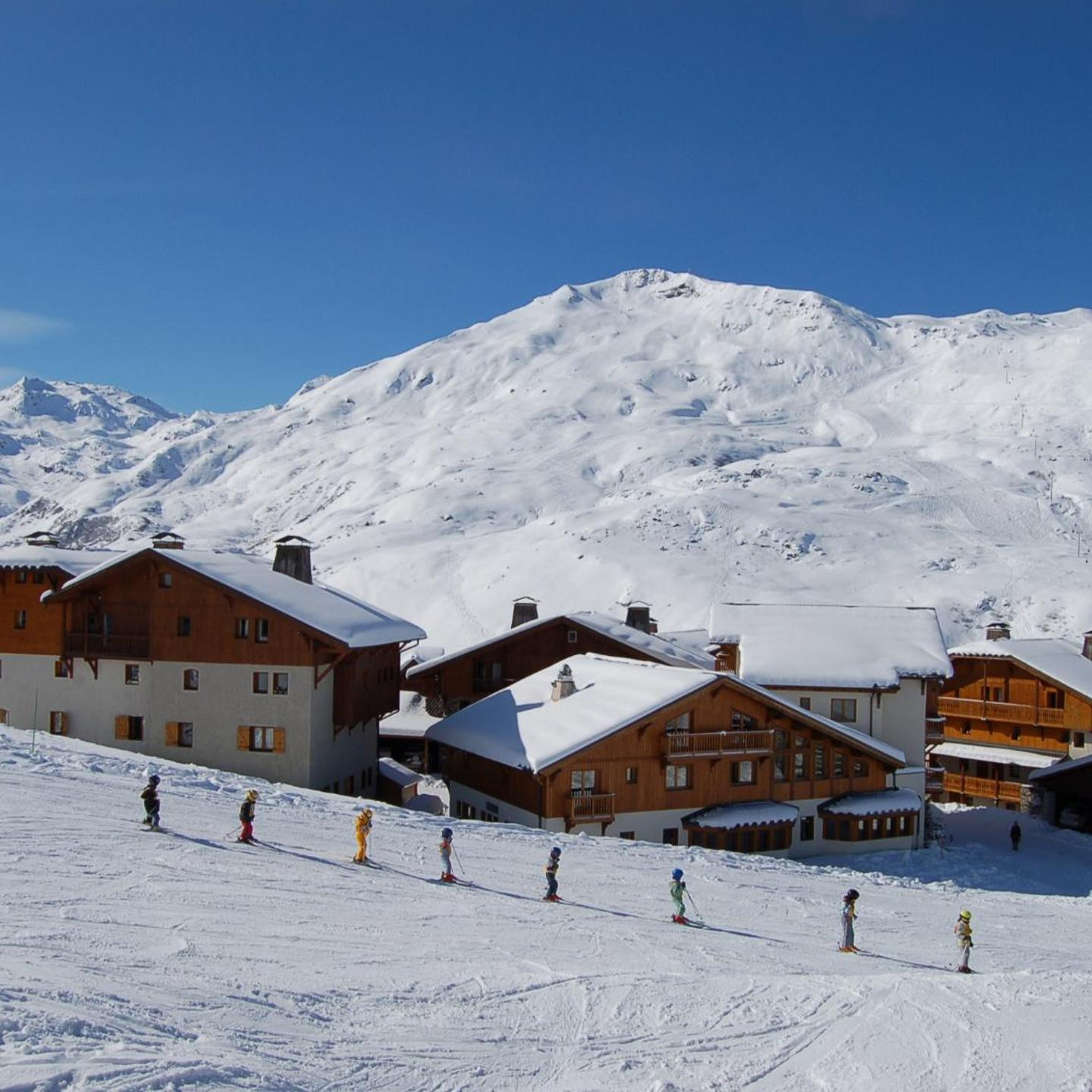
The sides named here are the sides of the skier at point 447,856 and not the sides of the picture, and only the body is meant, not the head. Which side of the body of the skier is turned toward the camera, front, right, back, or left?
right

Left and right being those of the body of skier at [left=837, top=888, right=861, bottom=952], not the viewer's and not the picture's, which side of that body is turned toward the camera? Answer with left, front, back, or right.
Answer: right

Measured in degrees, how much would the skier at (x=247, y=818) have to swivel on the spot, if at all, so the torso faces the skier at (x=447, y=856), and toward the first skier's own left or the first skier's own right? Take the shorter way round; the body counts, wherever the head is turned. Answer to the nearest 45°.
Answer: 0° — they already face them

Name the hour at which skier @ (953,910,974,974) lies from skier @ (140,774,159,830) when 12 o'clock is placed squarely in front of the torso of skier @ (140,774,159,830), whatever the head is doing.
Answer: skier @ (953,910,974,974) is roughly at 1 o'clock from skier @ (140,774,159,830).

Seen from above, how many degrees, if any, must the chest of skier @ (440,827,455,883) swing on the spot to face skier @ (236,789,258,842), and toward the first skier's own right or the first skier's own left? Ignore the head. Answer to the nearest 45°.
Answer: approximately 180°

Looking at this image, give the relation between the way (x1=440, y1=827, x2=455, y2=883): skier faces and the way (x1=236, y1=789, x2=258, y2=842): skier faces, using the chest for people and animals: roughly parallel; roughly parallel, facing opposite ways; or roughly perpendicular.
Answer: roughly parallel

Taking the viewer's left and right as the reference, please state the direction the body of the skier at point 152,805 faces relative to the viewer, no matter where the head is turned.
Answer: facing to the right of the viewer

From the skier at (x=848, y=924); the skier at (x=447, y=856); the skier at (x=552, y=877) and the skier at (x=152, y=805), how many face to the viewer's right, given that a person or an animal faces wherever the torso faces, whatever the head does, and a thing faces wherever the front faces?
4

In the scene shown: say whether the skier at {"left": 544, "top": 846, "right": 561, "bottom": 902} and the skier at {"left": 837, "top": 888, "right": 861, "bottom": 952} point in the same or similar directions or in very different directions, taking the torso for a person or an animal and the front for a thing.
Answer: same or similar directions

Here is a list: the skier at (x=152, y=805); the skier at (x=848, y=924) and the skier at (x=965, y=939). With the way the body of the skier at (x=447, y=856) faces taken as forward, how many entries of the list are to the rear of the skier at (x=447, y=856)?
1

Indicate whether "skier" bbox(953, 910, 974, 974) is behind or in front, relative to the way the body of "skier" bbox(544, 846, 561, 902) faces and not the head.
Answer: in front

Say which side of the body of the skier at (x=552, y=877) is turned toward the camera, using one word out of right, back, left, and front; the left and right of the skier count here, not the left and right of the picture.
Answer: right

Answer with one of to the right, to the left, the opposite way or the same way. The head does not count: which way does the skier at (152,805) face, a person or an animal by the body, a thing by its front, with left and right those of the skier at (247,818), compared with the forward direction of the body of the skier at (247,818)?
the same way
